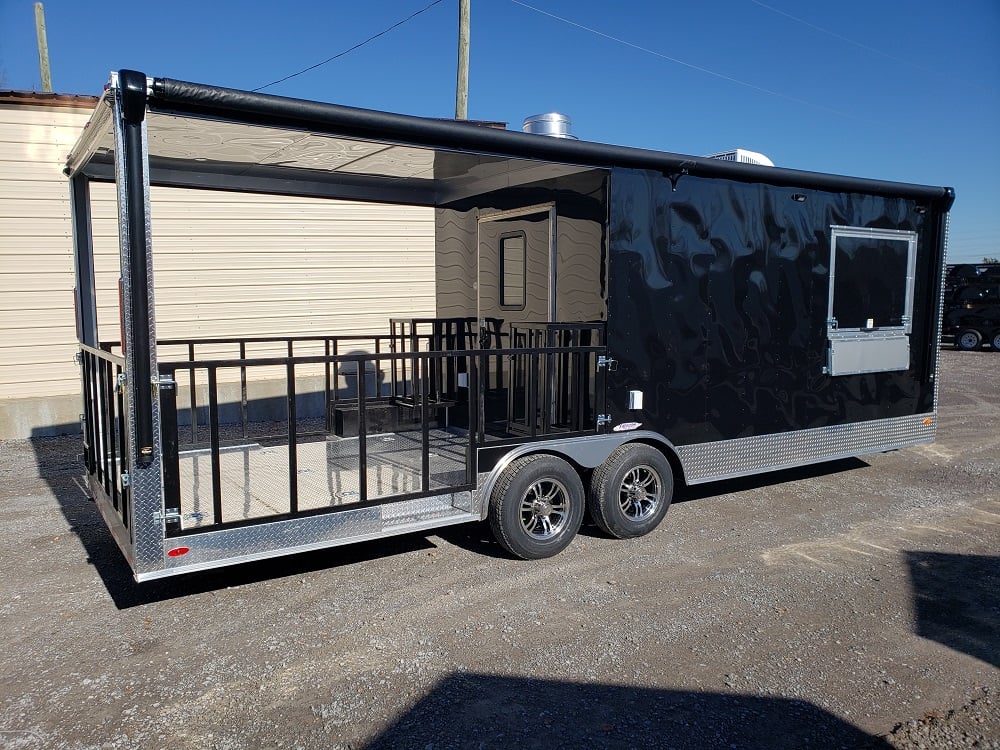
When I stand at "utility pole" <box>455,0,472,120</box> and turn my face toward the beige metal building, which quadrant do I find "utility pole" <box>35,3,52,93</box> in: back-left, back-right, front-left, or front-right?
front-right

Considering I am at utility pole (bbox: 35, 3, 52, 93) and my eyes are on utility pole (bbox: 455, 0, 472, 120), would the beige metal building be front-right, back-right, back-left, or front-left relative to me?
front-right

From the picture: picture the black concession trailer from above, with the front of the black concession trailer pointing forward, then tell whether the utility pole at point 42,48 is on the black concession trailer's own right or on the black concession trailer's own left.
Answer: on the black concession trailer's own left

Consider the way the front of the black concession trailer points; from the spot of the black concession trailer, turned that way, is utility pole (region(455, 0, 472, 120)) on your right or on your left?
on your left

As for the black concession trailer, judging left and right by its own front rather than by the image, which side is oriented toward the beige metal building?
left

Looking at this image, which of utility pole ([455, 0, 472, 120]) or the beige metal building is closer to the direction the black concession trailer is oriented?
the utility pole

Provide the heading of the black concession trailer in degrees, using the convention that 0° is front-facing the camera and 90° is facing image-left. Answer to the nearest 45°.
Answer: approximately 225°

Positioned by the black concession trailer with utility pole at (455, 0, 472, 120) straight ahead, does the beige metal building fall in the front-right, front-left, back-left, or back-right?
front-left

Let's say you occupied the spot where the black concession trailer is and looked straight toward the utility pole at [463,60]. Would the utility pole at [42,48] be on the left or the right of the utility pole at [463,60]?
left
